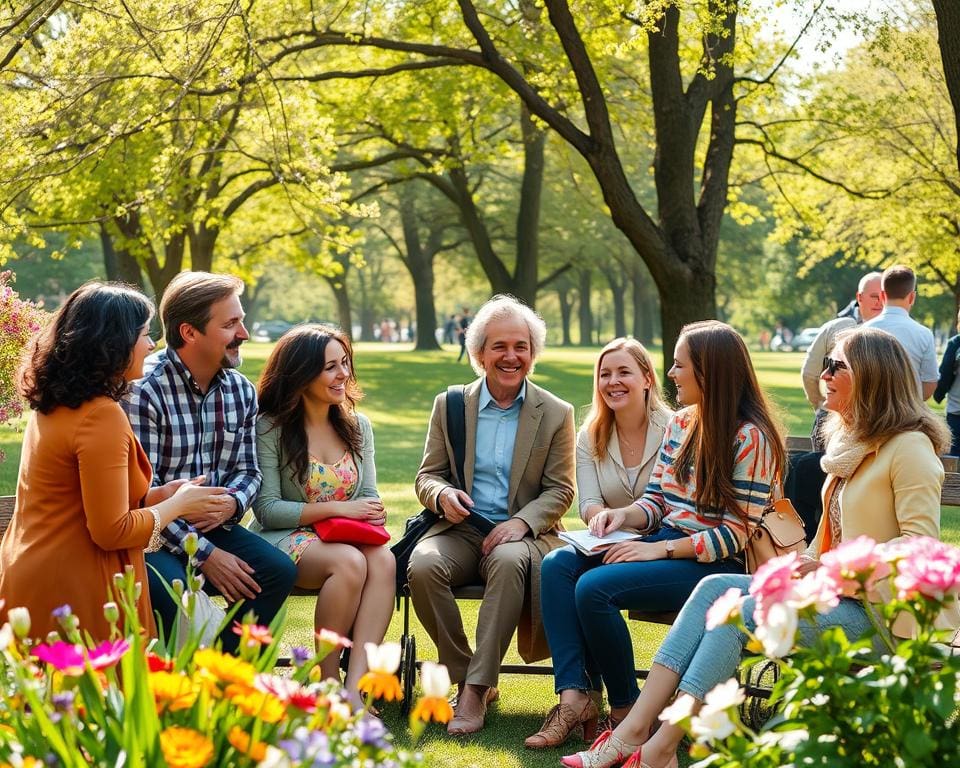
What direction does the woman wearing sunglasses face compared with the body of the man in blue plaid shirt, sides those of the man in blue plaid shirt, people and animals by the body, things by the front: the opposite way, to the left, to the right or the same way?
the opposite way

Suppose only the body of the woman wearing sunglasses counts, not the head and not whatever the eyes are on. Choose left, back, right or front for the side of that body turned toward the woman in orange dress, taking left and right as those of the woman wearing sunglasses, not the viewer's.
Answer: front

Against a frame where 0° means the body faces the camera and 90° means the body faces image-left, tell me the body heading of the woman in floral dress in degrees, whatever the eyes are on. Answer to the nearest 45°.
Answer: approximately 315°

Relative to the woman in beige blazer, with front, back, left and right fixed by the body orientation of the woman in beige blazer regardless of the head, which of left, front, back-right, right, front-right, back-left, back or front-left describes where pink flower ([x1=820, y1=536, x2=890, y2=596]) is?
front-left

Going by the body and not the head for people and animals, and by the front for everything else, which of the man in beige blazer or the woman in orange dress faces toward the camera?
the man in beige blazer

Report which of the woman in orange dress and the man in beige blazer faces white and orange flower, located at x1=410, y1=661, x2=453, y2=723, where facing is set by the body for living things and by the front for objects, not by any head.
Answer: the man in beige blazer

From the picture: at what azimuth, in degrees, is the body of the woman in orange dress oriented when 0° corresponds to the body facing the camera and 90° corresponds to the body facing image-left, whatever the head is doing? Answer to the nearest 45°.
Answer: approximately 225°

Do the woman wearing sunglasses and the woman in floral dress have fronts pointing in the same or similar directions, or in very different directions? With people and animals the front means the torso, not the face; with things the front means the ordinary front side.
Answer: very different directions

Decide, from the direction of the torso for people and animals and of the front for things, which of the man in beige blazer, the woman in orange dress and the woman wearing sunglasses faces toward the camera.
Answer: the man in beige blazer

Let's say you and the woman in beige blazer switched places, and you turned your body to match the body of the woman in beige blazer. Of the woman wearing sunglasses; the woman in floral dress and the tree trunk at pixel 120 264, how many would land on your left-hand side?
1

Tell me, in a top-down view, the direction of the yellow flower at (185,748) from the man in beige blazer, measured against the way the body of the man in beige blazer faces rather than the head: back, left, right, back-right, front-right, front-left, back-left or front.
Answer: front

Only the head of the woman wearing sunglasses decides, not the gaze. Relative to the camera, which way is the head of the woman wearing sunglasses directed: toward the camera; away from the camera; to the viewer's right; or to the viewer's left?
to the viewer's left

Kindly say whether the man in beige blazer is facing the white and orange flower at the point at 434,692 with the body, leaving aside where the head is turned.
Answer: yes

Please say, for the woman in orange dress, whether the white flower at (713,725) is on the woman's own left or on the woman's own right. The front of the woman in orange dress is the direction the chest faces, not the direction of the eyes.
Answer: on the woman's own right

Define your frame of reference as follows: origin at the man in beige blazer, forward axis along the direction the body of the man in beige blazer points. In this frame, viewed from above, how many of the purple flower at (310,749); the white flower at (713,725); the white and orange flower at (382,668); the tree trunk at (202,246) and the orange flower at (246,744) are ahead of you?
4

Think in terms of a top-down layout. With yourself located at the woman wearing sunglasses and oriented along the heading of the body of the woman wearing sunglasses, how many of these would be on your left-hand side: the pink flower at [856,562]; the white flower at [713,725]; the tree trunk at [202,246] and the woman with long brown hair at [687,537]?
2

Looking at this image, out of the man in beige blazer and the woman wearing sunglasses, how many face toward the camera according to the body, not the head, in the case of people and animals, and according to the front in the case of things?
1

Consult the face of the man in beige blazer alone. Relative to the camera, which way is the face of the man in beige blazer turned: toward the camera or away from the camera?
toward the camera
